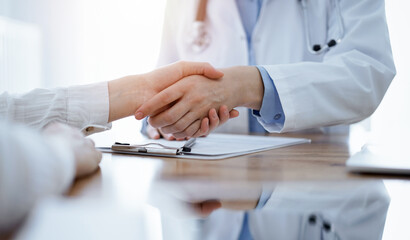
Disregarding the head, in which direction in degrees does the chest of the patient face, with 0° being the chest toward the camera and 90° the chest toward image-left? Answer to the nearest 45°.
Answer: approximately 270°
